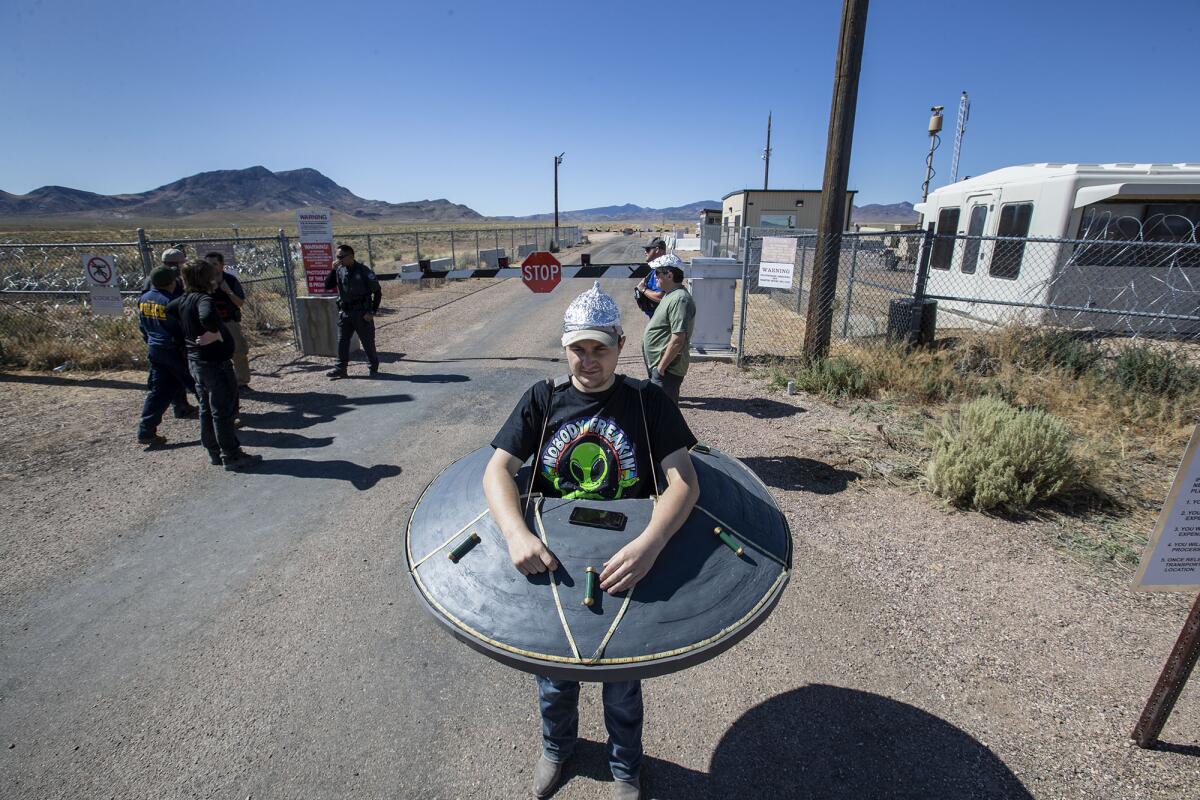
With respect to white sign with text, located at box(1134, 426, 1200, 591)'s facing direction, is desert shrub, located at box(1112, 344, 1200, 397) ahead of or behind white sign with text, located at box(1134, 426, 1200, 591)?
behind

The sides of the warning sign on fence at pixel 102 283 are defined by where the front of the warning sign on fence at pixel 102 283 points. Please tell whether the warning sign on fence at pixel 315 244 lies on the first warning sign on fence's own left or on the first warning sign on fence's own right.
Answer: on the first warning sign on fence's own left

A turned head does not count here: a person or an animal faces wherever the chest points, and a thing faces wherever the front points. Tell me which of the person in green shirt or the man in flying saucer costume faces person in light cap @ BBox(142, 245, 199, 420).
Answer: the person in green shirt

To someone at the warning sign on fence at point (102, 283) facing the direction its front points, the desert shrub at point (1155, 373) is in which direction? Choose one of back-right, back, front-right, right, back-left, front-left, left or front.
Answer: front-left

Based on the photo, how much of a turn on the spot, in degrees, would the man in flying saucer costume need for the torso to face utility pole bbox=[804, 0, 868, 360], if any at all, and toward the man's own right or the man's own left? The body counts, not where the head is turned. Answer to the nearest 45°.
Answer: approximately 135° to the man's own left

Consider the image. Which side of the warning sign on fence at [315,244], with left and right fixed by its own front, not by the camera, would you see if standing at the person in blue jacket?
front

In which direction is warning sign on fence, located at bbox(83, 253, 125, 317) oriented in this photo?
toward the camera

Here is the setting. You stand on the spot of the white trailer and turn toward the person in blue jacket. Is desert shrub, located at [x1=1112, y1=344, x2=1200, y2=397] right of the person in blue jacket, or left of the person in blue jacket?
left

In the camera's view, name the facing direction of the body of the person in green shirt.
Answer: to the viewer's left

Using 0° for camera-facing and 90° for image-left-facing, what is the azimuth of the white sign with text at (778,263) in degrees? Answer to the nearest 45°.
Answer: approximately 0°

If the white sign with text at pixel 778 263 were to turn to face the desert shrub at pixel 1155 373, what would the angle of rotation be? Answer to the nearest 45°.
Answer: approximately 90° to its left

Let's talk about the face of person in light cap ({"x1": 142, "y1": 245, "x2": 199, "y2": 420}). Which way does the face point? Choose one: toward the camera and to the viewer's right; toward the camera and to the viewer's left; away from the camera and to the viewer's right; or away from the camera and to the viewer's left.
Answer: toward the camera and to the viewer's right

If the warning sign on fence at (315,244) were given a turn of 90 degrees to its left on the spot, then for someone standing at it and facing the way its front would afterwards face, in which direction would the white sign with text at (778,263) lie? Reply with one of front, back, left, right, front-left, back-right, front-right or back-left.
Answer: front-right

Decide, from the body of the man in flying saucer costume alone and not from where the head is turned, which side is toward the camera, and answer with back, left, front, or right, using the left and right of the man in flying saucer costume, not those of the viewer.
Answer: front

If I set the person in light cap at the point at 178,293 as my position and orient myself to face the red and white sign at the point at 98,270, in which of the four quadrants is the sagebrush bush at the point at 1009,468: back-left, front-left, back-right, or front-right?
back-right

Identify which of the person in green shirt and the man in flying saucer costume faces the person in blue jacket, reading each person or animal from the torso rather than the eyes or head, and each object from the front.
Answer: the person in green shirt

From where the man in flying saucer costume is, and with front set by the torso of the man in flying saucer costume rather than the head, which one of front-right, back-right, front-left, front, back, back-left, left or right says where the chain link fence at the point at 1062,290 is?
back-left

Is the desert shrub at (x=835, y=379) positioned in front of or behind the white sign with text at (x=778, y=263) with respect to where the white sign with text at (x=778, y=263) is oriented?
in front
